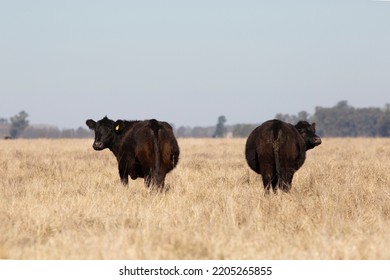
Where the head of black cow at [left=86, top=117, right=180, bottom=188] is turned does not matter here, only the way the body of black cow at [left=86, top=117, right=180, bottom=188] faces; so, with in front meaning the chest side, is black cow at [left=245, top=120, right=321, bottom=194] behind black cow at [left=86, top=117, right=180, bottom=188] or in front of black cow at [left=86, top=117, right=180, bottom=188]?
behind

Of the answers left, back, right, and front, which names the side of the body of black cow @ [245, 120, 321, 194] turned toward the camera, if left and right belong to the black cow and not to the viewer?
back

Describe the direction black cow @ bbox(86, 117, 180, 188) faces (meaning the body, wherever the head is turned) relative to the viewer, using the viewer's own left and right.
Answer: facing away from the viewer and to the left of the viewer

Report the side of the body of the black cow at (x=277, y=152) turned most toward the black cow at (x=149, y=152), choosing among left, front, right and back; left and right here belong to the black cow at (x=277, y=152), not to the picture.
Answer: left
